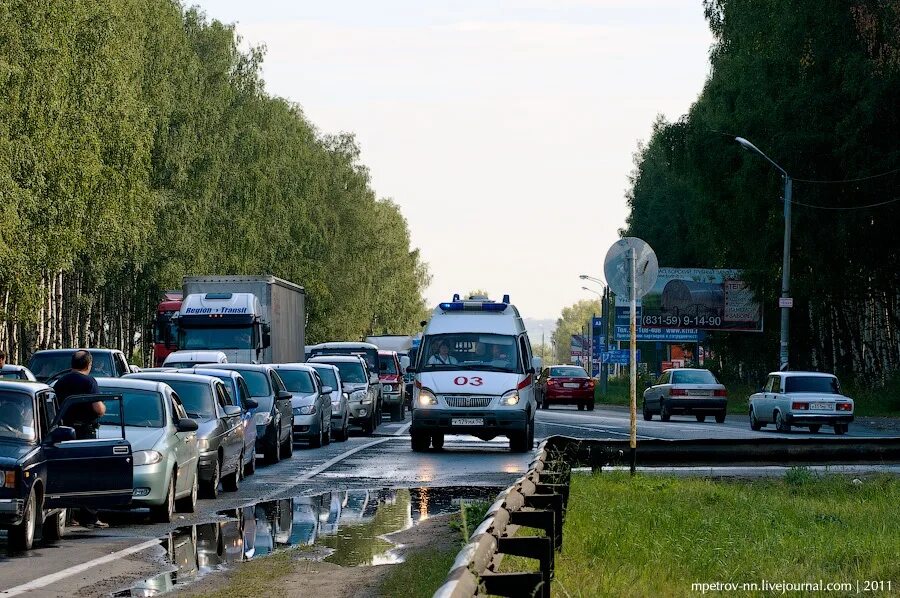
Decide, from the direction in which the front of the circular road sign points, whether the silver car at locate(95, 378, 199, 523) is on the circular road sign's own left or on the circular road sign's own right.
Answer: on the circular road sign's own left

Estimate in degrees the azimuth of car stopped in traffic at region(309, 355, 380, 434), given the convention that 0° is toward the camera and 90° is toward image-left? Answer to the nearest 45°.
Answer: approximately 0°

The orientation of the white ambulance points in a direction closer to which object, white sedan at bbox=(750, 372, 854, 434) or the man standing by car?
the man standing by car

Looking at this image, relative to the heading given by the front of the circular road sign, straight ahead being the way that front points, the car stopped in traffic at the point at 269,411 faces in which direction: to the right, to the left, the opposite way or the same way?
the opposite way

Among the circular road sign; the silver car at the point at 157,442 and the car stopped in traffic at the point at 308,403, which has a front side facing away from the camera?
the circular road sign

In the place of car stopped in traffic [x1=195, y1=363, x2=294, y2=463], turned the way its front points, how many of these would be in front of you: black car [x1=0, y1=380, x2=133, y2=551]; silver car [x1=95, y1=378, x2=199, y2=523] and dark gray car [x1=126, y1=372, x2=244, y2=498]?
3

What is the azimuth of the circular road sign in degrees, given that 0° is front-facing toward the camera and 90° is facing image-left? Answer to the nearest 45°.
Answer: approximately 180°

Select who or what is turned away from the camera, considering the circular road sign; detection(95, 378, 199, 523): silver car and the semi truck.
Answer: the circular road sign
